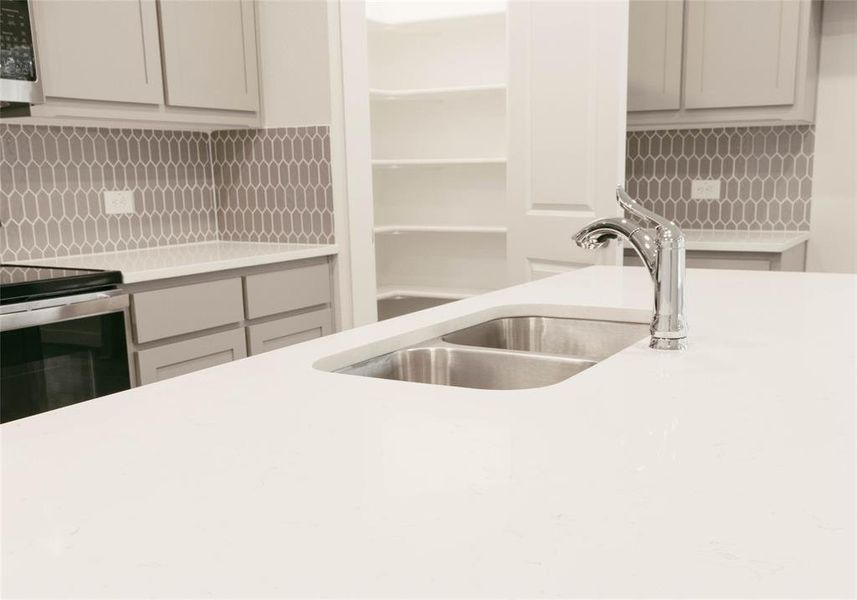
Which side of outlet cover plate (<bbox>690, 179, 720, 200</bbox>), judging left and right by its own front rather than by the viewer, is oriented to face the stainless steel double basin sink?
front

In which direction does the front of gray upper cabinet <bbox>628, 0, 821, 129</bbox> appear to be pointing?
toward the camera

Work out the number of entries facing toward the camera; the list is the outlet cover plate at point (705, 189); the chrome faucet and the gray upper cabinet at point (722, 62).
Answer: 2

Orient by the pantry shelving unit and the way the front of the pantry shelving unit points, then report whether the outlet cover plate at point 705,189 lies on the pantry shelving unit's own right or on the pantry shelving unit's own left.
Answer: on the pantry shelving unit's own left

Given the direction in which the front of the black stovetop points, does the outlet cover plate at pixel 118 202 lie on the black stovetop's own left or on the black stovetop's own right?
on the black stovetop's own left

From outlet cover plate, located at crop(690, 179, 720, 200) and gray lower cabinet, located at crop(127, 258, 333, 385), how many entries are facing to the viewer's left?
0

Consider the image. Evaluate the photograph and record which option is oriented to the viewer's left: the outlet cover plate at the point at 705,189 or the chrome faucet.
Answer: the chrome faucet

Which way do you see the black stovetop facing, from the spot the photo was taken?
facing the viewer and to the right of the viewer

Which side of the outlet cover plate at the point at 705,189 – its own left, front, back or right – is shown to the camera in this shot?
front

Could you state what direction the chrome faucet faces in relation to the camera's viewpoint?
facing to the left of the viewer

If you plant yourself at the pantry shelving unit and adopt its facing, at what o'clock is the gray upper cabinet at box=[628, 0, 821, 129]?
The gray upper cabinet is roughly at 10 o'clock from the pantry shelving unit.

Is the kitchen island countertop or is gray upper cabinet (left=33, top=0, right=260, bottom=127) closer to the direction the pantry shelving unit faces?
the kitchen island countertop

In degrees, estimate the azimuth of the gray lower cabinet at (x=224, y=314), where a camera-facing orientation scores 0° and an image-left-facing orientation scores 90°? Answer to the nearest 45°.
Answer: approximately 315°
